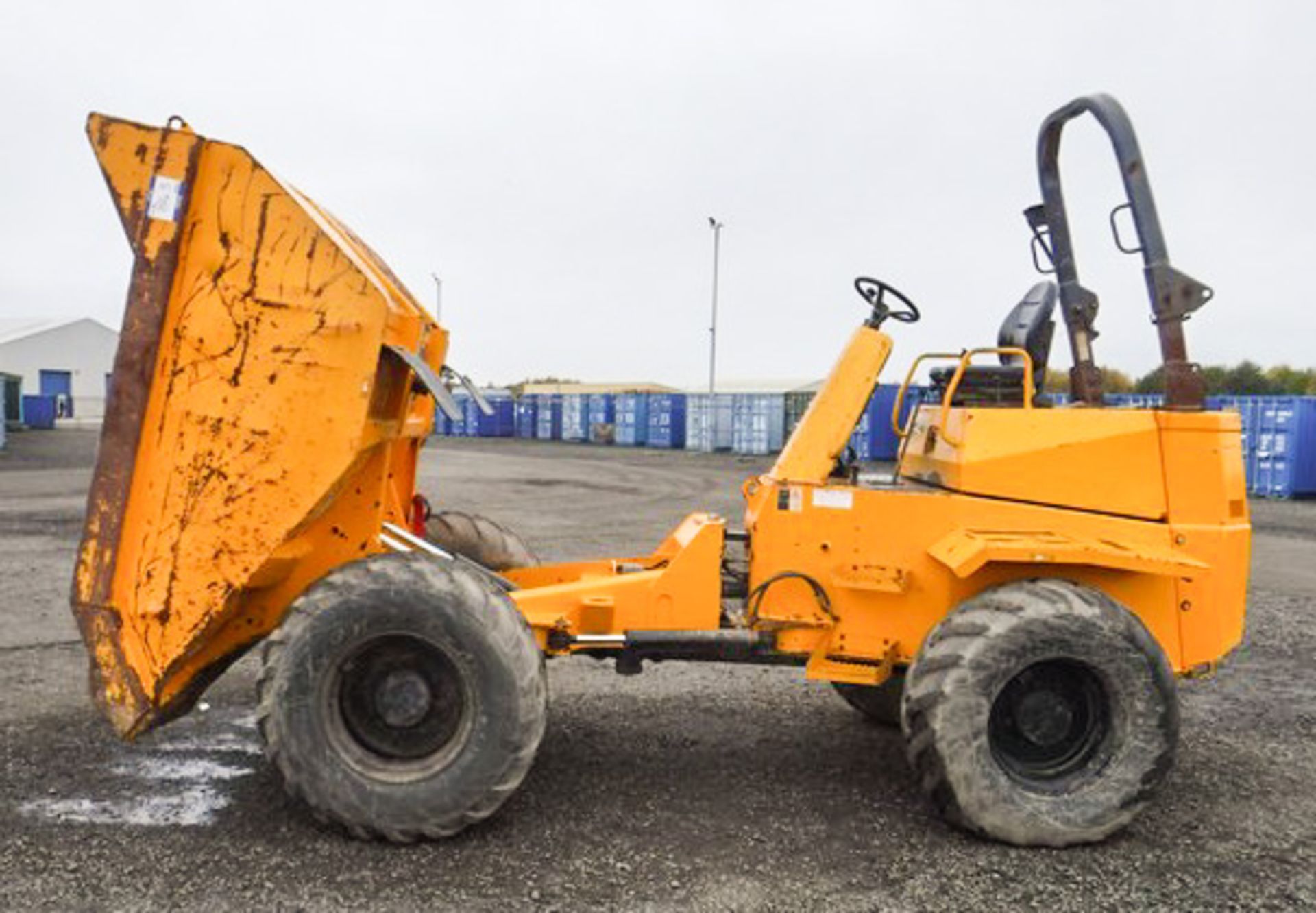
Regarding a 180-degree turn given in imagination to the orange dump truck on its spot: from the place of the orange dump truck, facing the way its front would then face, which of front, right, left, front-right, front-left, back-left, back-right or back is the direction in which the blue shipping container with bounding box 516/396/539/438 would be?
left

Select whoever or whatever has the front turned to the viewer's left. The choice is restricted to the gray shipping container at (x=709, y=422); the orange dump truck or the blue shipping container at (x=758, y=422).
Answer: the orange dump truck

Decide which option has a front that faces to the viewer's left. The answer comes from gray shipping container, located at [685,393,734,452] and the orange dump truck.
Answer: the orange dump truck

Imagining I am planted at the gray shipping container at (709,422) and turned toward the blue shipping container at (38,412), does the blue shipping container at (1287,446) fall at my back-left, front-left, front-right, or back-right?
back-left

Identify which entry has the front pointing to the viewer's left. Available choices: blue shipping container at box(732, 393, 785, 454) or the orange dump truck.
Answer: the orange dump truck

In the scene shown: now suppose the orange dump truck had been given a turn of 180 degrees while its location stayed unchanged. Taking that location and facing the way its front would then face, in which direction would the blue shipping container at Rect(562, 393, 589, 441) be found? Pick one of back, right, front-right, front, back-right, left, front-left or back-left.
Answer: left

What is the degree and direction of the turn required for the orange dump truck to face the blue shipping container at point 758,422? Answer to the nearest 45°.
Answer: approximately 90° to its right

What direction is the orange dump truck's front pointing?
to the viewer's left
